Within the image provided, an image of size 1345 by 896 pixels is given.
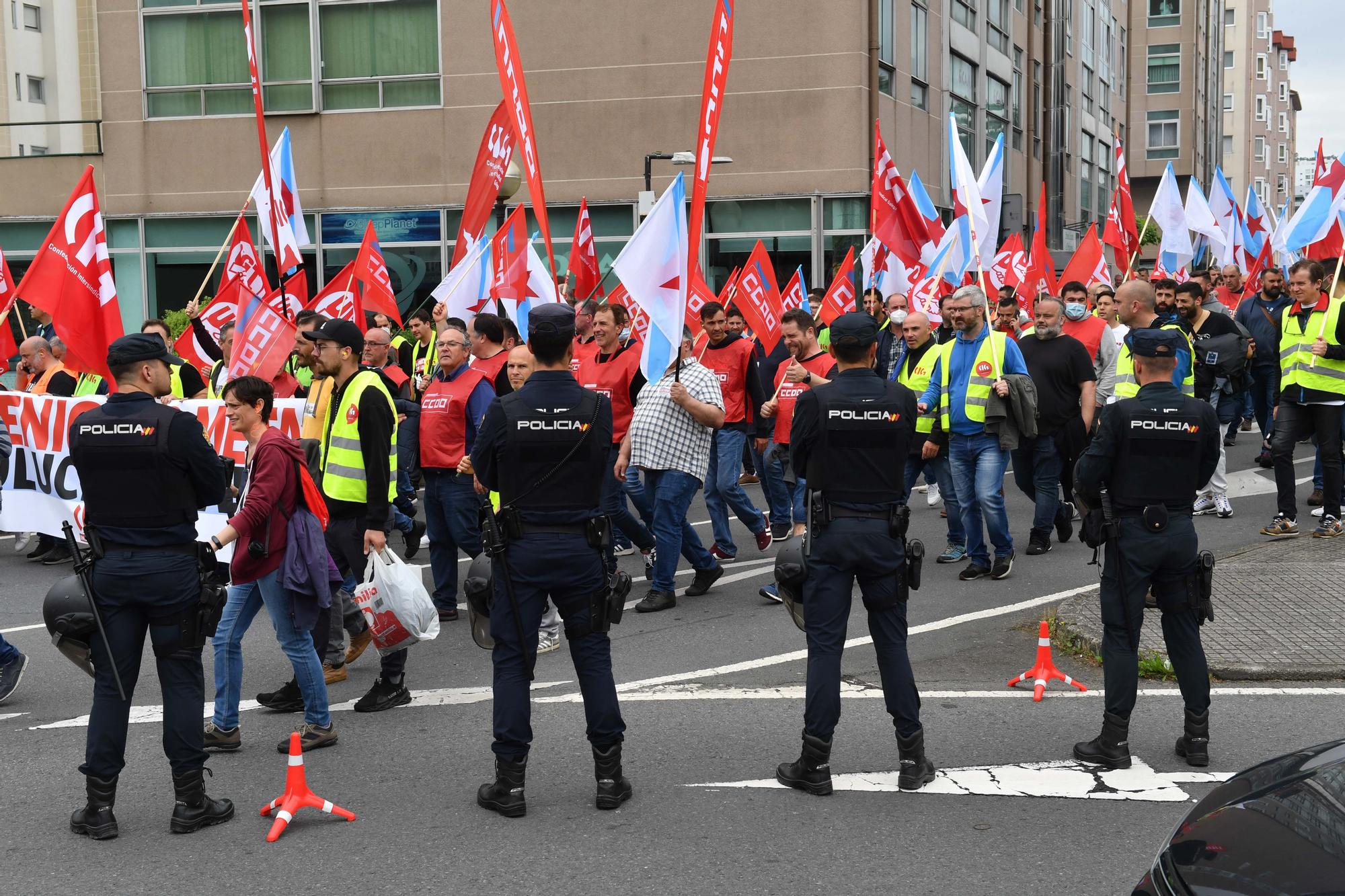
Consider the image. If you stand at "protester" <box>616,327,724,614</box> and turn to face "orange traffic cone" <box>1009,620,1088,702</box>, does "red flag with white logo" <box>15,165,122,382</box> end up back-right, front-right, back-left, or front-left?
back-right

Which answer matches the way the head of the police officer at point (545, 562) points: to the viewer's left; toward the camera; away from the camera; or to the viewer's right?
away from the camera

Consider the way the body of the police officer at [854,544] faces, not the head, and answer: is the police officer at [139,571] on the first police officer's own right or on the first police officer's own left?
on the first police officer's own left

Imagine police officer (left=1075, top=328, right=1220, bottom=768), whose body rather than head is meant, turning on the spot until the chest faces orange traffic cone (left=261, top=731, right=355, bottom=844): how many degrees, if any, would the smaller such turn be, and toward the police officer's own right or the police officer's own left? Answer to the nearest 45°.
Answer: approximately 135° to the police officer's own left

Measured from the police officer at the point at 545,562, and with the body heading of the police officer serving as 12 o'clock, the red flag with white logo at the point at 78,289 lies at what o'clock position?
The red flag with white logo is roughly at 11 o'clock from the police officer.

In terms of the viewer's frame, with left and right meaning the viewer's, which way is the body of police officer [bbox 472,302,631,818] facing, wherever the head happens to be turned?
facing away from the viewer

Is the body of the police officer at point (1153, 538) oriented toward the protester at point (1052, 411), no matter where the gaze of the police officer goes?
yes

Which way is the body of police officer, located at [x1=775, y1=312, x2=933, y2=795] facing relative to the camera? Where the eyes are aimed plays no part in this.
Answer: away from the camera

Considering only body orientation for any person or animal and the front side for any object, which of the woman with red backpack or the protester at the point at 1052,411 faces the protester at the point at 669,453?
the protester at the point at 1052,411

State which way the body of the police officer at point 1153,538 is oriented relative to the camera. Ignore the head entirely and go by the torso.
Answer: away from the camera

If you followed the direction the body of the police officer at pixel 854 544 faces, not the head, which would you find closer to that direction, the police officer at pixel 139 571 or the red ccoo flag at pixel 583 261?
the red ccoo flag

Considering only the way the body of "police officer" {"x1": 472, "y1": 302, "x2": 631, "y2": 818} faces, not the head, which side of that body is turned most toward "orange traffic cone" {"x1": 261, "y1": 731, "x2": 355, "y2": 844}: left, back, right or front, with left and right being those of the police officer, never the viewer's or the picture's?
left
